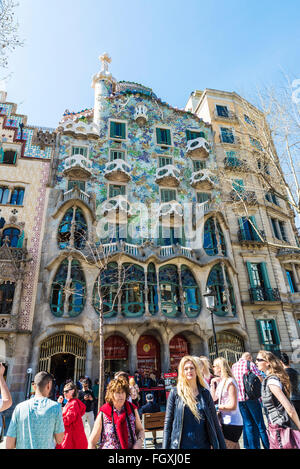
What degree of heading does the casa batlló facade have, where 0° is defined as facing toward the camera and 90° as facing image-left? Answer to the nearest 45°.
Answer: approximately 0°

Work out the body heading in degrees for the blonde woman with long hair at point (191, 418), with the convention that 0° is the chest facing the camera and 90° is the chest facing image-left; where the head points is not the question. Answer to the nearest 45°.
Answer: approximately 0°

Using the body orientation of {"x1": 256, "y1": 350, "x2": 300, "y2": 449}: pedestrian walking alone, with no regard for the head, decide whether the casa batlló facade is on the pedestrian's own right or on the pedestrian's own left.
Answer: on the pedestrian's own right

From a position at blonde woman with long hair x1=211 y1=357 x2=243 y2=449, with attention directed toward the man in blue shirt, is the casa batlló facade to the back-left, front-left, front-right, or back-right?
back-right

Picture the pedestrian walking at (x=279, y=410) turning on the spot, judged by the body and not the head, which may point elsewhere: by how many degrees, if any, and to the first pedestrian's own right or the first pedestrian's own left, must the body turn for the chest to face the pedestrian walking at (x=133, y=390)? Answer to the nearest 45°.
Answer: approximately 45° to the first pedestrian's own right

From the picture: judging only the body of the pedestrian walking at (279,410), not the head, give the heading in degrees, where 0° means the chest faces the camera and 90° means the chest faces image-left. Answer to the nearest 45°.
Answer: approximately 90°

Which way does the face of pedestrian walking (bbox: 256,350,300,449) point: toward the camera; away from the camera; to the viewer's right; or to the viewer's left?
to the viewer's left

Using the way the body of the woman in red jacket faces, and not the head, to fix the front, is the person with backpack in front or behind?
behind

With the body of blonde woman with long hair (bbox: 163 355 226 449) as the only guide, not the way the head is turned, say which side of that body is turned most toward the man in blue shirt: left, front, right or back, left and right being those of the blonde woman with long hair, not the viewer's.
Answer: right

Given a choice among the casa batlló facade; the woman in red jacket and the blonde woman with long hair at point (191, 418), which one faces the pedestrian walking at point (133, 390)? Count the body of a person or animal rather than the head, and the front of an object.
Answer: the casa batlló facade
